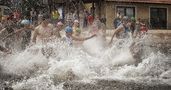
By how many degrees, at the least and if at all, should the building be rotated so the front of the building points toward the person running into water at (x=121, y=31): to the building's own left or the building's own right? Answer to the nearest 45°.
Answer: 0° — it already faces them

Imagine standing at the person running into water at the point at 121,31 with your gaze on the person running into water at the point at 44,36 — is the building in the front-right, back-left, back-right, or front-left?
back-right

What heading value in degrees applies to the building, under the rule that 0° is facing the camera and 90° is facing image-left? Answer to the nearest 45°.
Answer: approximately 0°

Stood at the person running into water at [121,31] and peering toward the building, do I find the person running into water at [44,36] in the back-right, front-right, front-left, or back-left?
back-left

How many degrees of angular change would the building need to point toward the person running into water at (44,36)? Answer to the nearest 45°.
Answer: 0° — it already faces them
